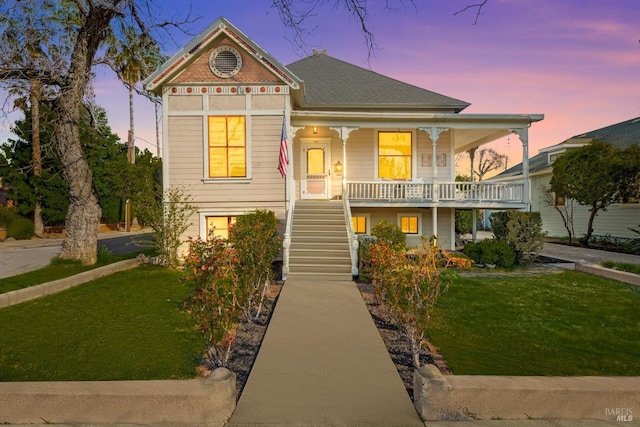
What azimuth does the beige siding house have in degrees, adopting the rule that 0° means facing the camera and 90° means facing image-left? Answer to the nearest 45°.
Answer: approximately 0°

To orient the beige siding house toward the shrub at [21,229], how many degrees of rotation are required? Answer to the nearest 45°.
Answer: approximately 135° to its right

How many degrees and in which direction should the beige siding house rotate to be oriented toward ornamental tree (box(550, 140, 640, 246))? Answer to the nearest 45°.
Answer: approximately 90° to its left

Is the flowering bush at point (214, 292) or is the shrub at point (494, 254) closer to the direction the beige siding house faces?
the flowering bush

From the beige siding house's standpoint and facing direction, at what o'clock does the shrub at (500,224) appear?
The shrub is roughly at 9 o'clock from the beige siding house.

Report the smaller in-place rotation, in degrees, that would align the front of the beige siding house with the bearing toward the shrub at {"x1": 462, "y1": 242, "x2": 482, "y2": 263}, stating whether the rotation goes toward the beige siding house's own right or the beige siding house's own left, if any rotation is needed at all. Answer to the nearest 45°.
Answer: approximately 90° to the beige siding house's own left

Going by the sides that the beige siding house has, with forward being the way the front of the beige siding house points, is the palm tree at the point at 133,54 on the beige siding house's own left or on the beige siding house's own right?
on the beige siding house's own right

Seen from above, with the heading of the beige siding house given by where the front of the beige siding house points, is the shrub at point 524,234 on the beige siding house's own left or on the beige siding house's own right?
on the beige siding house's own left
